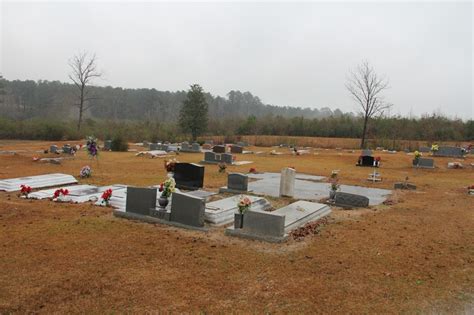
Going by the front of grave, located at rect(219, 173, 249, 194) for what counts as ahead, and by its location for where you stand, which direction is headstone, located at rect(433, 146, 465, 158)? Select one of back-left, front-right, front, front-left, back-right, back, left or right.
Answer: back

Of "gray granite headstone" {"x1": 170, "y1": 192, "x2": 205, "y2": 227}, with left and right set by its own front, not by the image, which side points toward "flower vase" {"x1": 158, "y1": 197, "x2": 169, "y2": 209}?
right

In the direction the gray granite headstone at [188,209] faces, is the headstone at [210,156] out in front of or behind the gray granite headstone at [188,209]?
behind

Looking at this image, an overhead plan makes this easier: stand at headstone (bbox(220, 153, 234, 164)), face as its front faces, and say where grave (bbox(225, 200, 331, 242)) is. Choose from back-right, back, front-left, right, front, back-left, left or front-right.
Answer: front-left

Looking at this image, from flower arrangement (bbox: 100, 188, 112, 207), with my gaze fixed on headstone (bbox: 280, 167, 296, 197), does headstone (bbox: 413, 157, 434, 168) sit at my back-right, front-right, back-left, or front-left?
front-left

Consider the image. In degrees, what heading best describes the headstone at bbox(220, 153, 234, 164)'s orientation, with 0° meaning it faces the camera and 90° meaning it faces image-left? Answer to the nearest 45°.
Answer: approximately 45°

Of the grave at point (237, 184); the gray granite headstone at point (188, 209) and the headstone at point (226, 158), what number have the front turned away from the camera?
0

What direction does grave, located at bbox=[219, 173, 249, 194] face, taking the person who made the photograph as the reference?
facing the viewer and to the left of the viewer

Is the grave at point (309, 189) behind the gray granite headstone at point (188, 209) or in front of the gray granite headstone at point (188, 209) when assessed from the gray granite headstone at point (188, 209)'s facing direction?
behind

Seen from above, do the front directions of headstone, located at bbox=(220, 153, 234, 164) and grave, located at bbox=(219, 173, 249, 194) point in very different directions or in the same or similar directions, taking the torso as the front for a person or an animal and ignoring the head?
same or similar directions

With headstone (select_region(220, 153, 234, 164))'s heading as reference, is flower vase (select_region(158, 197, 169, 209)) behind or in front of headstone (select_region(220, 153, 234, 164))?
in front
